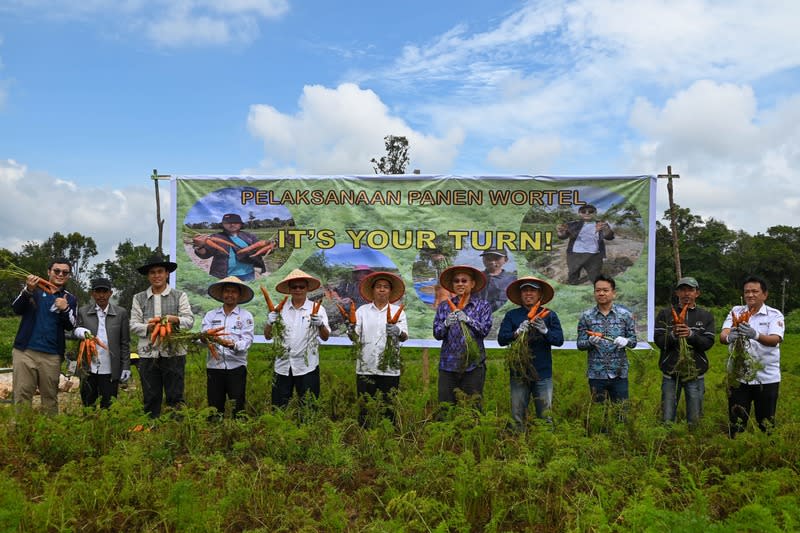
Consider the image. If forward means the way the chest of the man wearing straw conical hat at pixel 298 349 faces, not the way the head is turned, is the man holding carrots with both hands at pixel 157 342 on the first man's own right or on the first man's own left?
on the first man's own right

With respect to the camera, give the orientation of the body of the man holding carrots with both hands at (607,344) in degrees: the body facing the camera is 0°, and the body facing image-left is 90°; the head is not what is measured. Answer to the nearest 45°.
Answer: approximately 0°

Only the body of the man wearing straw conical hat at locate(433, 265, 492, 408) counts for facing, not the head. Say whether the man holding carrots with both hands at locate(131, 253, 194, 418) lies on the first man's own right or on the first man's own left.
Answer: on the first man's own right

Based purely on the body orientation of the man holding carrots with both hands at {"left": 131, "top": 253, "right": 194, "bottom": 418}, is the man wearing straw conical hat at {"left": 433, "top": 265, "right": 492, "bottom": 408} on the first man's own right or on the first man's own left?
on the first man's own left

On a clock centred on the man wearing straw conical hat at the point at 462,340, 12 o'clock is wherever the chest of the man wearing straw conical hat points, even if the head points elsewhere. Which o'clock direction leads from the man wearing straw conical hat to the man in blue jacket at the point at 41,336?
The man in blue jacket is roughly at 3 o'clock from the man wearing straw conical hat.
